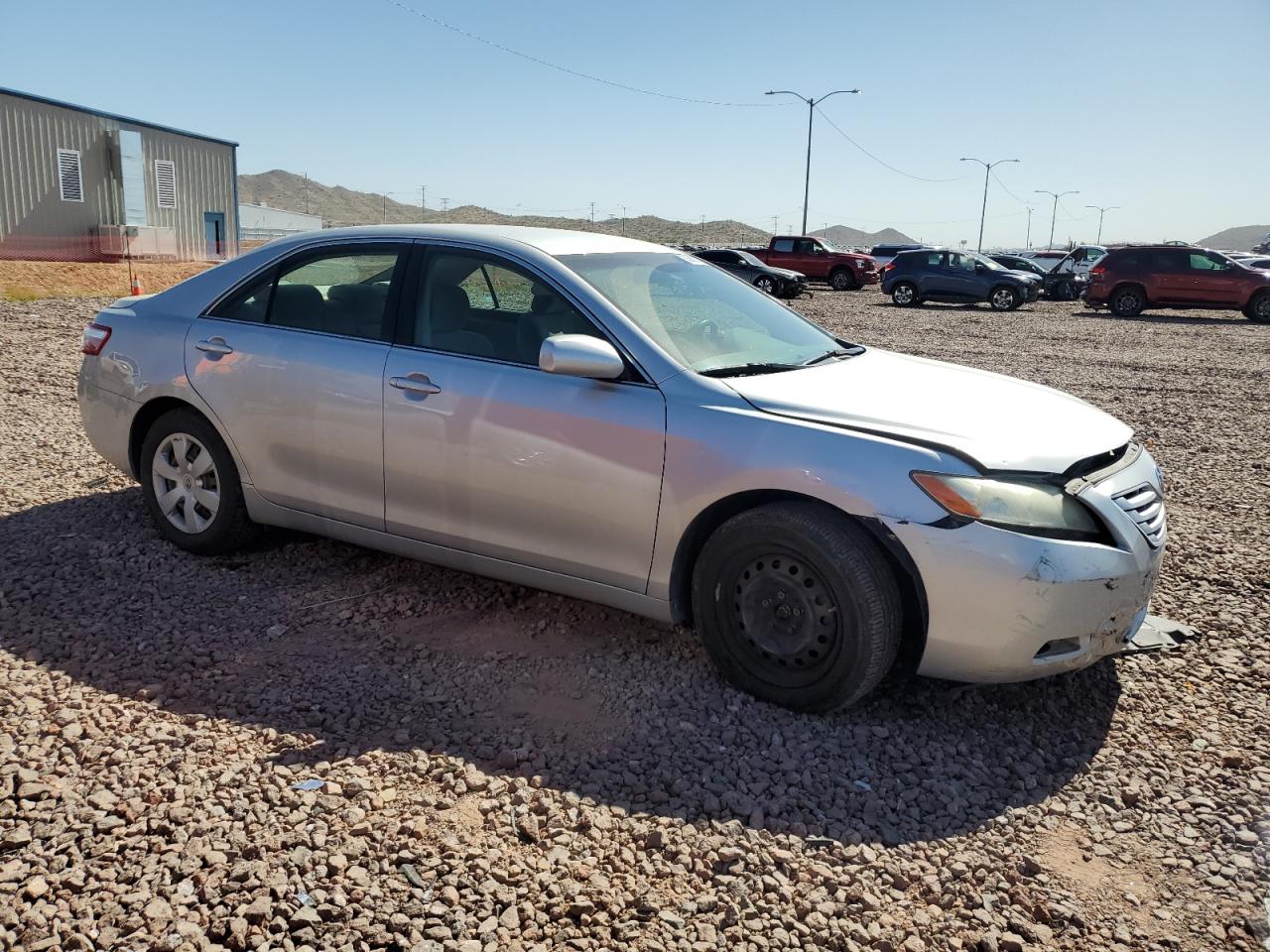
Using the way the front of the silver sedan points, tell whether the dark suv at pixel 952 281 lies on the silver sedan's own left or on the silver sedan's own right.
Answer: on the silver sedan's own left

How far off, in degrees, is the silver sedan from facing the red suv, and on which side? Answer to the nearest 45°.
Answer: approximately 90° to its left

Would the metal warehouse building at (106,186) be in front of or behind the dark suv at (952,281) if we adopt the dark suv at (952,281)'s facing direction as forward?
behind

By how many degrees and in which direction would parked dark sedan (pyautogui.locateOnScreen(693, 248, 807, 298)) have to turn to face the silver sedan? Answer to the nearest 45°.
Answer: approximately 45° to its right

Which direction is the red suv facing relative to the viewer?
to the viewer's right

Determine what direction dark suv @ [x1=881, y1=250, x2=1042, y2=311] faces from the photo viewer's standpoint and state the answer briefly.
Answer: facing to the right of the viewer

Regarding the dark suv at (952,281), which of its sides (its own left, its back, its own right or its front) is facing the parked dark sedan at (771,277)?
back

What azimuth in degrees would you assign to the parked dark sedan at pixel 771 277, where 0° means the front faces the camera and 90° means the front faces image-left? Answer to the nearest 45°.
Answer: approximately 315°

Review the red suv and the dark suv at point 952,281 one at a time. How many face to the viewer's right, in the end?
2

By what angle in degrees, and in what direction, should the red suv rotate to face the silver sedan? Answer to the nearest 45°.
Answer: approximately 90° to its right
